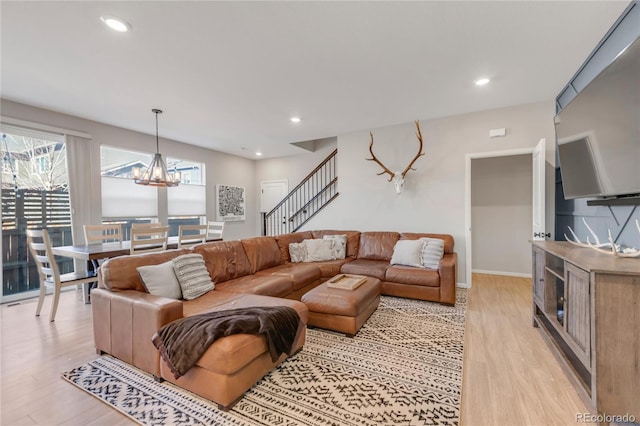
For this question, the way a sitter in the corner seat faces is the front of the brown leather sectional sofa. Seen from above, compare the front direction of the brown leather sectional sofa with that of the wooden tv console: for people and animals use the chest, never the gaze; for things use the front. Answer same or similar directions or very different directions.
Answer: very different directions

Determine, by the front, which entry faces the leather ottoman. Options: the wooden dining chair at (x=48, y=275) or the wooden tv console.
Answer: the wooden tv console

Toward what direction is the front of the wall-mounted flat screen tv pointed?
to the viewer's left

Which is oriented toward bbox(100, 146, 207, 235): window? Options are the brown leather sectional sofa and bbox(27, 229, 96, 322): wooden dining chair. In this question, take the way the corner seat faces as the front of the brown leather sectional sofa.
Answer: the wooden dining chair

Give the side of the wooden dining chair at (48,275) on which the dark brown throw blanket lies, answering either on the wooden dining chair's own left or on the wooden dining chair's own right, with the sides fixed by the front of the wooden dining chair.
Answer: on the wooden dining chair's own right

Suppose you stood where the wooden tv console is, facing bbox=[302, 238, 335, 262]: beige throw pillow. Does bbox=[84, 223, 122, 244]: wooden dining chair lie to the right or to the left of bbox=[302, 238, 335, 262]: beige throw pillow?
left

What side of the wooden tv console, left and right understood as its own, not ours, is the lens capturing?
left

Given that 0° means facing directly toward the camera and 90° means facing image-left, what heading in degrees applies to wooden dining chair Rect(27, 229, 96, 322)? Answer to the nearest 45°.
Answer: approximately 225°

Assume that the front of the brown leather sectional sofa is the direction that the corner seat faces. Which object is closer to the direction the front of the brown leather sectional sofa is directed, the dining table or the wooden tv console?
the wooden tv console

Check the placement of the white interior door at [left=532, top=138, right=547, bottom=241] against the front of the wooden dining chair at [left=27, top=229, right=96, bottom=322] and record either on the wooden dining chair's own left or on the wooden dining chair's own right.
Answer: on the wooden dining chair's own right

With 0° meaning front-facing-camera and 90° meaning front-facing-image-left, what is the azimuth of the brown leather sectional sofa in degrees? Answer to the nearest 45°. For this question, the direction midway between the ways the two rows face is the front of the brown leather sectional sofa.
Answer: approximately 315°
